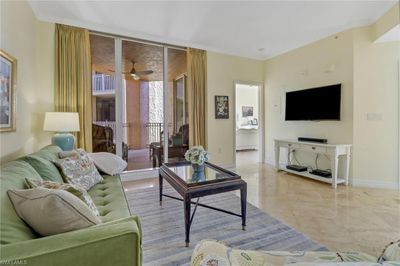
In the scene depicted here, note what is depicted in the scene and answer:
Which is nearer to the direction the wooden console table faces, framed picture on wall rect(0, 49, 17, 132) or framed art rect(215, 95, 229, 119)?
the framed picture on wall

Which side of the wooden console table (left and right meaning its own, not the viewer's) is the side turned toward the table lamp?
front

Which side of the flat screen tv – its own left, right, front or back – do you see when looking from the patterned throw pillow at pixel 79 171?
front

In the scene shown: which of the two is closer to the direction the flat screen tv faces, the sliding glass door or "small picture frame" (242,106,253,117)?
the sliding glass door

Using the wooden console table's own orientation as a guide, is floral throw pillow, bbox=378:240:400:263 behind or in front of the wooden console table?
in front

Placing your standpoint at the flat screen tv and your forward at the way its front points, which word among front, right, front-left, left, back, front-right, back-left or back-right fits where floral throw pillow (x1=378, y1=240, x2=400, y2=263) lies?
front-left

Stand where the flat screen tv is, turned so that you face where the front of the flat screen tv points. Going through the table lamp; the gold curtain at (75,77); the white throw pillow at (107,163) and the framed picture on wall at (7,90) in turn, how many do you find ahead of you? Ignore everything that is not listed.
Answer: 4

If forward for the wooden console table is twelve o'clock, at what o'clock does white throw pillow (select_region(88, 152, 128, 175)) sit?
The white throw pillow is roughly at 12 o'clock from the wooden console table.

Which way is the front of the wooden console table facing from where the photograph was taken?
facing the viewer and to the left of the viewer

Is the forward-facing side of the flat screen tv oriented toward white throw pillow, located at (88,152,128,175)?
yes

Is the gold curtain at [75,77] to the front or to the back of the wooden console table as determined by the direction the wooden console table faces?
to the front

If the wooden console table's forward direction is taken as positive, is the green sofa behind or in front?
in front

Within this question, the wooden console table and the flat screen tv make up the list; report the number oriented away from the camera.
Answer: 0

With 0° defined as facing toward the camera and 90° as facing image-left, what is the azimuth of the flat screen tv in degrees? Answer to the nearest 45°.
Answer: approximately 45°
